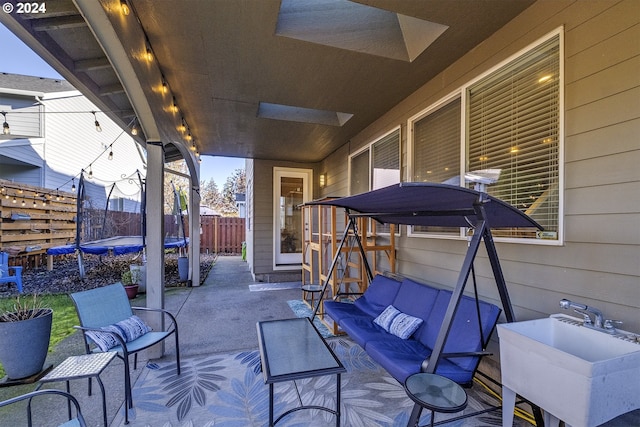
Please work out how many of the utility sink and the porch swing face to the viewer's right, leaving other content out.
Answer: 0

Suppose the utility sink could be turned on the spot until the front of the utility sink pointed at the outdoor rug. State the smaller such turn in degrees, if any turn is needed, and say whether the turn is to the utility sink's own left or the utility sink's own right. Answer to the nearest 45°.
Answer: approximately 45° to the utility sink's own right

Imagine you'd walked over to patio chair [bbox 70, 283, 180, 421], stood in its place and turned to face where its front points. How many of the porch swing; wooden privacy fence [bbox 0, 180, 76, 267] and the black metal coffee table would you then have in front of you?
2

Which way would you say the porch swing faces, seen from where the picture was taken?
facing the viewer and to the left of the viewer

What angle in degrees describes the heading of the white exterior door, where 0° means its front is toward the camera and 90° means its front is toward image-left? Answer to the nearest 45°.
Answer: approximately 0°

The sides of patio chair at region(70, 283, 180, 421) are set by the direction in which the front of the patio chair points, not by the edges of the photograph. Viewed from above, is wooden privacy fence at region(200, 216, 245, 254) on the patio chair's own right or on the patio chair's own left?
on the patio chair's own left

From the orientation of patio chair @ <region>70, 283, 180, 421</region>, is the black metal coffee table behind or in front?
in front

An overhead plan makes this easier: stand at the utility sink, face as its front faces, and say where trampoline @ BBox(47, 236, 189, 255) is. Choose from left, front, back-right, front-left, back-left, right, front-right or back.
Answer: front-right

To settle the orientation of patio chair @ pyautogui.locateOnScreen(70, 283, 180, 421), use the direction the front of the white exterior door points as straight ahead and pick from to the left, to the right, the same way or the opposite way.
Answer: to the left

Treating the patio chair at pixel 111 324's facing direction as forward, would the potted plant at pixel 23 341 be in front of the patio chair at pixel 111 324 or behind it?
behind

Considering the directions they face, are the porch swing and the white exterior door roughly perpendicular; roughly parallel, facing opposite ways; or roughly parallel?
roughly perpendicular

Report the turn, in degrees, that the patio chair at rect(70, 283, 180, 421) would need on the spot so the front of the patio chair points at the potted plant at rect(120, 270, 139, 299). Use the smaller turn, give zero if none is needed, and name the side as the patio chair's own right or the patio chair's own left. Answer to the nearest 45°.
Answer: approximately 135° to the patio chair's own left

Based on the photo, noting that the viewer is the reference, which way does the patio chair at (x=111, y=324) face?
facing the viewer and to the right of the viewer

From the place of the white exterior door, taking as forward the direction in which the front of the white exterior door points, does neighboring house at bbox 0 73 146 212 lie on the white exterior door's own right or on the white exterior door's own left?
on the white exterior door's own right

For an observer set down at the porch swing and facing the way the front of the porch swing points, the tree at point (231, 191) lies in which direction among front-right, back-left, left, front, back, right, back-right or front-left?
right
